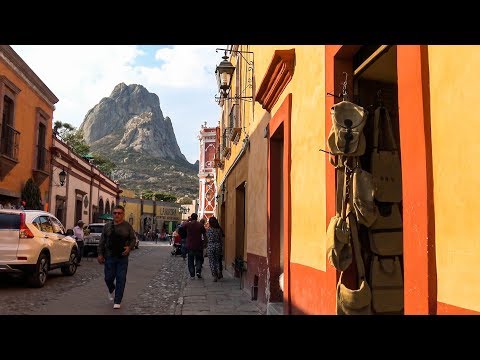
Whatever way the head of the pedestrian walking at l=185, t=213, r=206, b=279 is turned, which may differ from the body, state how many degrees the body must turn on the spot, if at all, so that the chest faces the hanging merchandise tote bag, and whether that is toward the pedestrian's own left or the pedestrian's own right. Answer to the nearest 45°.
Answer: approximately 180°

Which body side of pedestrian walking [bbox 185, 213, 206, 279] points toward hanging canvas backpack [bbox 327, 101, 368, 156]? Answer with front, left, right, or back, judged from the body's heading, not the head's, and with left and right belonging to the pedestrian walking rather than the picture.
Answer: back

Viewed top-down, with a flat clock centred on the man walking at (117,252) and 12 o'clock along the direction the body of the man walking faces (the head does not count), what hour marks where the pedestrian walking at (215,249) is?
The pedestrian walking is roughly at 7 o'clock from the man walking.

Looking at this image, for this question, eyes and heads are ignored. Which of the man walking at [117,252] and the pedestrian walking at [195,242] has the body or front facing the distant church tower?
the pedestrian walking

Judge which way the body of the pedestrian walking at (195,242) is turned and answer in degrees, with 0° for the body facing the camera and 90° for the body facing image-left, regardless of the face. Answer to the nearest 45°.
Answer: approximately 180°

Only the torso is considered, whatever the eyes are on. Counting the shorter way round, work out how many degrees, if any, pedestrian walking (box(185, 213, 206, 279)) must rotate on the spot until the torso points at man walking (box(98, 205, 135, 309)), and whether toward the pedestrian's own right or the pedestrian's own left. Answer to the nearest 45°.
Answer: approximately 180°

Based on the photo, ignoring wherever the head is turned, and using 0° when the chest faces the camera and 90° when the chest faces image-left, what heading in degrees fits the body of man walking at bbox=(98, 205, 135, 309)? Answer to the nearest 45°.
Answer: approximately 0°
